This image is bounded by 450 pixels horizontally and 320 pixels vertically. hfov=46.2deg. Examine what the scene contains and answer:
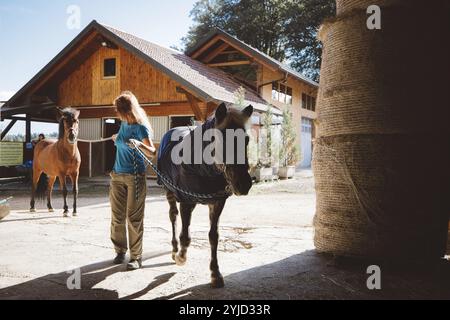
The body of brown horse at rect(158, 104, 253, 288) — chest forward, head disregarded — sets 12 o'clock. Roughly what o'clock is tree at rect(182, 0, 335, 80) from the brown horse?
The tree is roughly at 8 o'clock from the brown horse.

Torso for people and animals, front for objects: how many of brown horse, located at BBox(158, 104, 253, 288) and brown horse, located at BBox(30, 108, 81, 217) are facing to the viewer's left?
0

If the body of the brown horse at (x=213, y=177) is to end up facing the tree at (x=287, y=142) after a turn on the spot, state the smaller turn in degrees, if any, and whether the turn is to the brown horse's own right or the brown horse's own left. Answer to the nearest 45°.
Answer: approximately 135° to the brown horse's own left

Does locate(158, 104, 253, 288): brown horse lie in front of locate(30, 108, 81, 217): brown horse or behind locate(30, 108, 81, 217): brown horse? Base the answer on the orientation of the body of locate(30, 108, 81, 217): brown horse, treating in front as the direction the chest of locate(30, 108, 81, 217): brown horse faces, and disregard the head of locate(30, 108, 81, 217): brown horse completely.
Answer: in front

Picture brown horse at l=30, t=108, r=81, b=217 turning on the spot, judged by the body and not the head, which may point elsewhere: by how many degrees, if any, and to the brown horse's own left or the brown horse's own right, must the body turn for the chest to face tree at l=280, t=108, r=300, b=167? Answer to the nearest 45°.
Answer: approximately 90° to the brown horse's own left

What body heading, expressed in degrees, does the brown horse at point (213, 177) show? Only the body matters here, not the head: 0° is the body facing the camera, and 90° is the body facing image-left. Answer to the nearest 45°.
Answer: approximately 315°

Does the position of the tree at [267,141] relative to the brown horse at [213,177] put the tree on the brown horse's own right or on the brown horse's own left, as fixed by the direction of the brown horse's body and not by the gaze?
on the brown horse's own left

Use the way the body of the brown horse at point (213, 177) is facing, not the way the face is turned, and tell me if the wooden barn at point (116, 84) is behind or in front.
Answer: behind

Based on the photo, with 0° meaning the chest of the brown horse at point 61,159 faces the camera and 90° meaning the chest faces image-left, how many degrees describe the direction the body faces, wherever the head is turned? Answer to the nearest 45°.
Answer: approximately 315°
